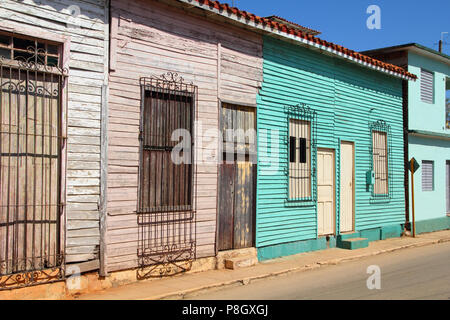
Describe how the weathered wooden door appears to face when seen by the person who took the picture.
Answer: facing the viewer and to the right of the viewer

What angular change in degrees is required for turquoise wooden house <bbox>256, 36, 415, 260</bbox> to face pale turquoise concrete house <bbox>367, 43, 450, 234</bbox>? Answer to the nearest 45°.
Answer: approximately 90° to its left

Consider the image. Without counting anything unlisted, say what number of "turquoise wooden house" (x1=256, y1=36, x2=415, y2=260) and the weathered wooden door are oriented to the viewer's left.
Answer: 0

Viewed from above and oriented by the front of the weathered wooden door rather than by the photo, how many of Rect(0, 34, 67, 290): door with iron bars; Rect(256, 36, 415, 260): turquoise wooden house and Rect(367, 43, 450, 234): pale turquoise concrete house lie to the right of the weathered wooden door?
1

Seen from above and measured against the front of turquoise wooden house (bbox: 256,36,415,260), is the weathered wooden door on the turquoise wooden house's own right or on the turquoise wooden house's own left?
on the turquoise wooden house's own right

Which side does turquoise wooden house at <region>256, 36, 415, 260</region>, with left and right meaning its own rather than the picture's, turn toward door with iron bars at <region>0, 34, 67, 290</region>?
right

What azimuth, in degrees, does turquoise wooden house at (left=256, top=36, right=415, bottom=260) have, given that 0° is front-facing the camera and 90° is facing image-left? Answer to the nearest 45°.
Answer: approximately 315°

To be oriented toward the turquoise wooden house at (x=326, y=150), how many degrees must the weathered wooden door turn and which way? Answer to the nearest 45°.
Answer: approximately 90° to its left

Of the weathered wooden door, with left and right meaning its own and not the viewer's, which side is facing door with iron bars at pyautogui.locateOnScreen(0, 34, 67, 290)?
right

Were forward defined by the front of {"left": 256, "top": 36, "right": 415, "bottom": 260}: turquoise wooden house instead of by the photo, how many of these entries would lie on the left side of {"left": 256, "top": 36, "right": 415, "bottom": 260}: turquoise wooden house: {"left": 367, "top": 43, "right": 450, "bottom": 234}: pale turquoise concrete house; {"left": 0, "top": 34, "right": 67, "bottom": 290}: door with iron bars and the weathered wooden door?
1

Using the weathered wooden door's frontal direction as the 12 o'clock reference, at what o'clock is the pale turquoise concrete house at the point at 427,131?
The pale turquoise concrete house is roughly at 9 o'clock from the weathered wooden door.
